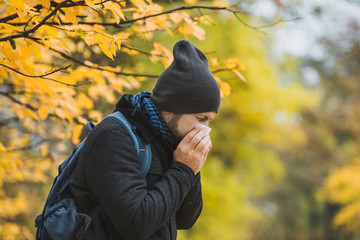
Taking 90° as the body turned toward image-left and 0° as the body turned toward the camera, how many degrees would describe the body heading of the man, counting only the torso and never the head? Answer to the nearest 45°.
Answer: approximately 270°
